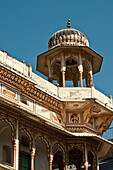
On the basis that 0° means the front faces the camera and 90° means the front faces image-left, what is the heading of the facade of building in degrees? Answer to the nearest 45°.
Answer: approximately 315°
